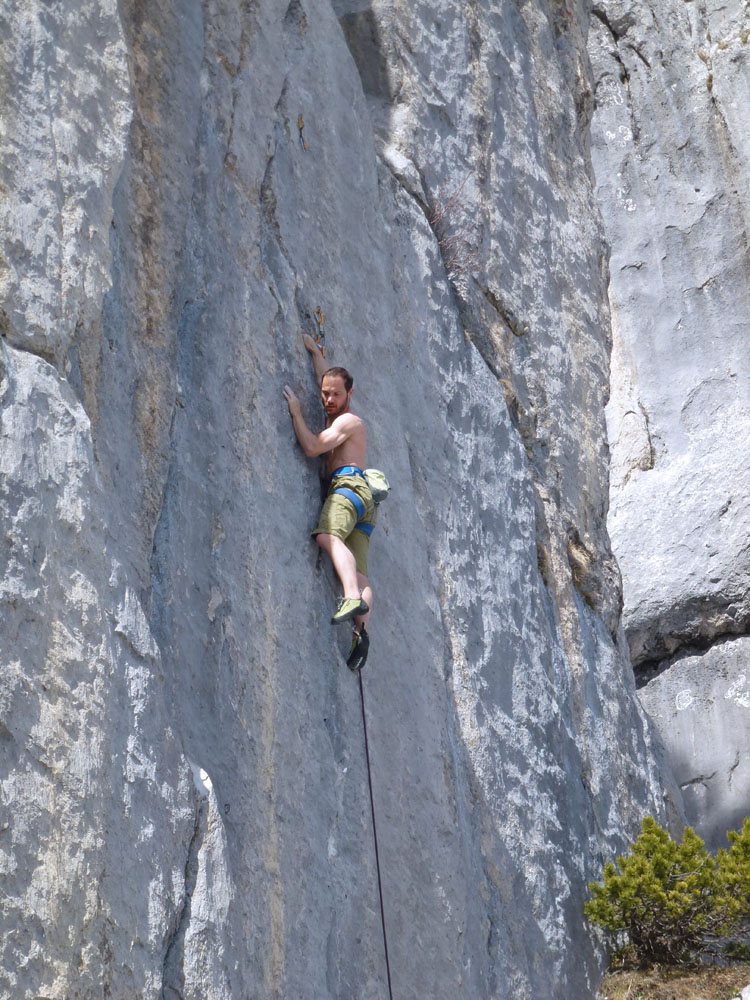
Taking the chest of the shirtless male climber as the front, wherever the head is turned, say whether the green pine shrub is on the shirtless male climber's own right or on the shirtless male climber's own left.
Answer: on the shirtless male climber's own right
